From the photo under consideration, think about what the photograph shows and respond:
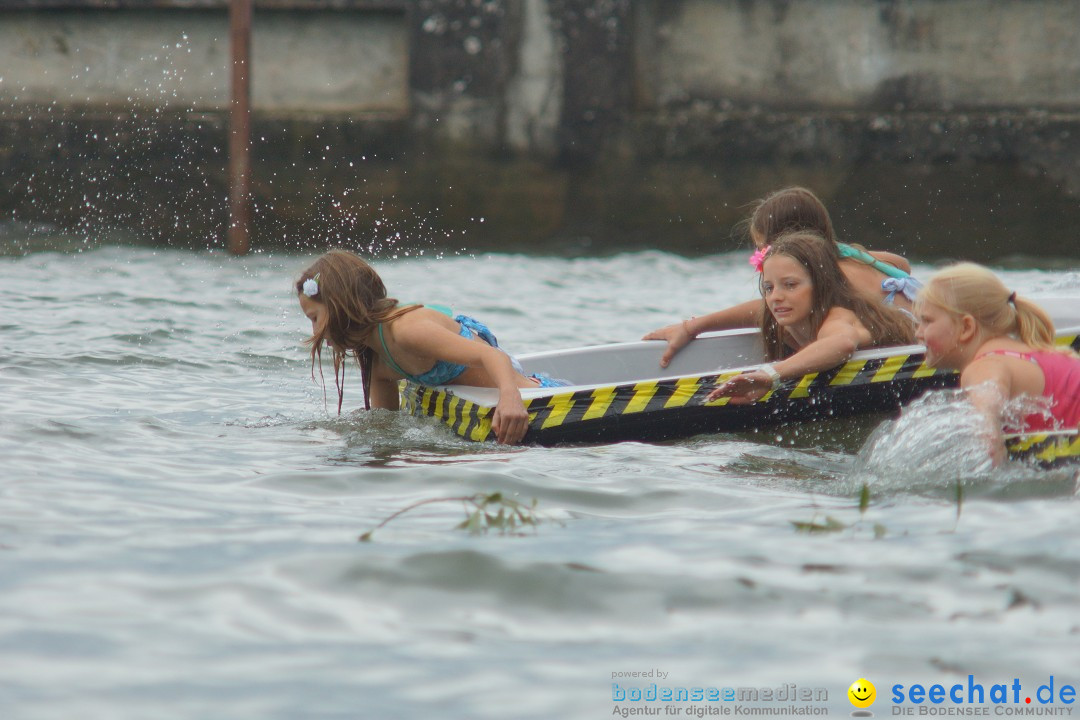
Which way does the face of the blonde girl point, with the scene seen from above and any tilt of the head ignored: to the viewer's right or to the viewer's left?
to the viewer's left

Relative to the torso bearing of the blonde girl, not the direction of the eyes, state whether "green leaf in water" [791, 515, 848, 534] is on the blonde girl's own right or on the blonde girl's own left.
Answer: on the blonde girl's own left

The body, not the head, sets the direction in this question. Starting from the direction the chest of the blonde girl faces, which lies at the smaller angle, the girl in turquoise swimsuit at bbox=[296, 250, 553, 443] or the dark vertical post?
the girl in turquoise swimsuit

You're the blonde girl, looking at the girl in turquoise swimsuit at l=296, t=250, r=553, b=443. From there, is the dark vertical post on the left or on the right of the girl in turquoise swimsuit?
right

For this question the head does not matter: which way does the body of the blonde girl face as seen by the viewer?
to the viewer's left

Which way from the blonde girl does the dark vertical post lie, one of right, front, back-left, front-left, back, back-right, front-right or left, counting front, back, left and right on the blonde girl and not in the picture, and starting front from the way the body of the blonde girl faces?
front-right

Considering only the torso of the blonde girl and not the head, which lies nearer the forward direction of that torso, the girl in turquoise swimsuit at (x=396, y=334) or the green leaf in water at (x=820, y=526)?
the girl in turquoise swimsuit
